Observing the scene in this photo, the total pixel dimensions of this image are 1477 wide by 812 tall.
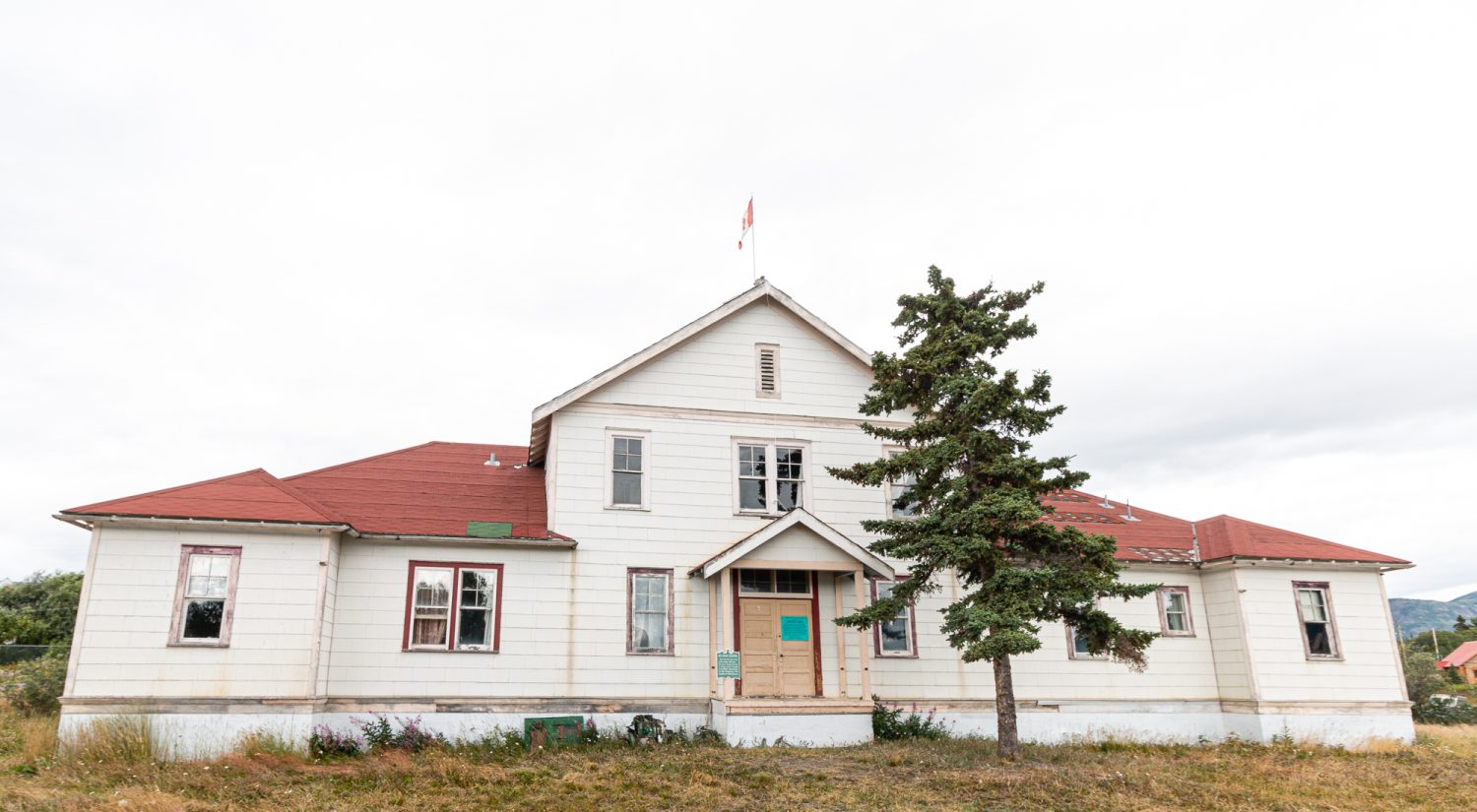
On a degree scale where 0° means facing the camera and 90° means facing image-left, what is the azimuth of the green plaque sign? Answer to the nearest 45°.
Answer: approximately 0°

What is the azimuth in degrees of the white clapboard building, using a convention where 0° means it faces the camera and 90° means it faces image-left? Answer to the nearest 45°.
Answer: approximately 0°

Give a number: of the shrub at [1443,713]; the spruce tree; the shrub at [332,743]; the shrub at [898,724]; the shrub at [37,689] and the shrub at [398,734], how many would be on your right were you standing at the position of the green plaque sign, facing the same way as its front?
3

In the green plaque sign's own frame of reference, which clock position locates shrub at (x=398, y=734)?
The shrub is roughly at 3 o'clock from the green plaque sign.

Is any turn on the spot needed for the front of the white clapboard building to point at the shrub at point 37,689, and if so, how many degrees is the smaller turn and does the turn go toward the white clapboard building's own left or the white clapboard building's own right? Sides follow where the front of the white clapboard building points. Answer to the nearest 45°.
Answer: approximately 90° to the white clapboard building's own right

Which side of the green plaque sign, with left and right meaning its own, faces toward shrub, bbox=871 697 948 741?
left

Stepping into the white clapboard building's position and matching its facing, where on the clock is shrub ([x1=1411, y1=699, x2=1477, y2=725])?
The shrub is roughly at 8 o'clock from the white clapboard building.

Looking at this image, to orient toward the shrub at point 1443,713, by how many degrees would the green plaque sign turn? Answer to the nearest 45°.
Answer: approximately 135° to its left

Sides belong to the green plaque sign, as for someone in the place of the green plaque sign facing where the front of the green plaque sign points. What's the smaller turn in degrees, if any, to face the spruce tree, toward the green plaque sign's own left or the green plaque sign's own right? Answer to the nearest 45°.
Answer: approximately 45° to the green plaque sign's own left
